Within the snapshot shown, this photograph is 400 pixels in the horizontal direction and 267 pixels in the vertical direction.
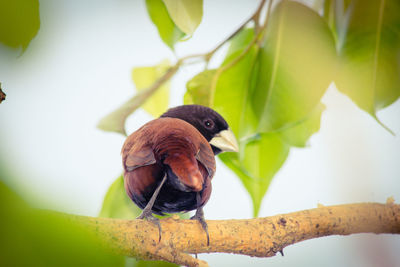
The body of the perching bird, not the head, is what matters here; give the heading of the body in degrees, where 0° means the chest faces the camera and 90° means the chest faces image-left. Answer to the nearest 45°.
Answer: approximately 180°
